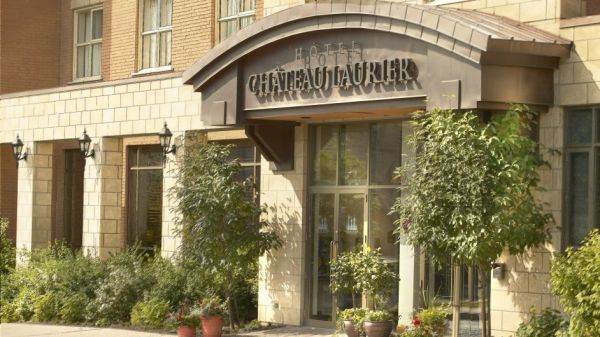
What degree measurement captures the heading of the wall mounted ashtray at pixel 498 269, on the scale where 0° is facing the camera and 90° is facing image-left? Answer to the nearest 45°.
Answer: approximately 45°

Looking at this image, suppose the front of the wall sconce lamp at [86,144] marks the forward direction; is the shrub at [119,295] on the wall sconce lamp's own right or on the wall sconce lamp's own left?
on the wall sconce lamp's own left

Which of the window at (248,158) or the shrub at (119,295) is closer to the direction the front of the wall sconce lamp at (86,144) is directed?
the shrub
